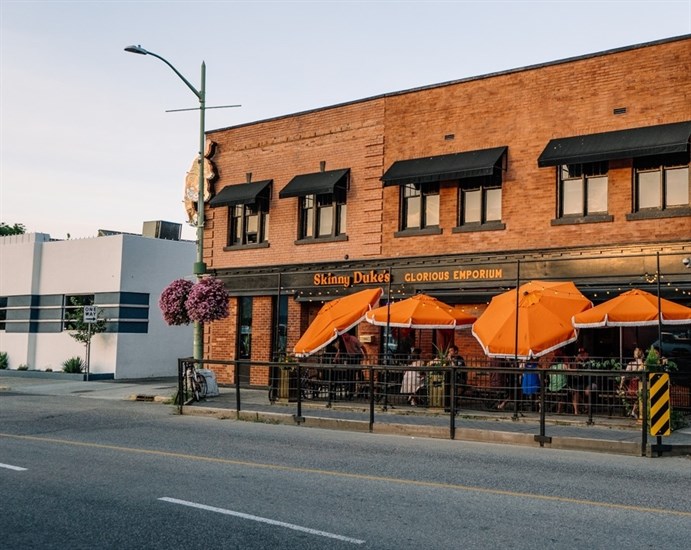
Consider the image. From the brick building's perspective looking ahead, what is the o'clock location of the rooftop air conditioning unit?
The rooftop air conditioning unit is roughly at 3 o'clock from the brick building.

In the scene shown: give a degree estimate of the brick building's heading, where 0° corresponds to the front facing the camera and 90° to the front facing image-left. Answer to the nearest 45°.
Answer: approximately 45°

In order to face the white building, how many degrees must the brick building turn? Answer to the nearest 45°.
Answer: approximately 90° to its right

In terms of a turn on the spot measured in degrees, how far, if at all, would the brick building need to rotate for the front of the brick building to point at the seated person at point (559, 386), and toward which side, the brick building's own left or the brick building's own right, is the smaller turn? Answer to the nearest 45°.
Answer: approximately 45° to the brick building's own left

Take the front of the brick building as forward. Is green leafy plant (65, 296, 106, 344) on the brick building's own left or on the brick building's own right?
on the brick building's own right

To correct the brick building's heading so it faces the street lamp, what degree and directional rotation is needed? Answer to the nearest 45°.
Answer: approximately 45° to its right

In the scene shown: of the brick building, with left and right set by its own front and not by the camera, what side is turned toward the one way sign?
right

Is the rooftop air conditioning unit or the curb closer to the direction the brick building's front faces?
the curb

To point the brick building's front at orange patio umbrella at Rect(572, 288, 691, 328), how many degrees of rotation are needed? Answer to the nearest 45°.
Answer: approximately 90° to its left
